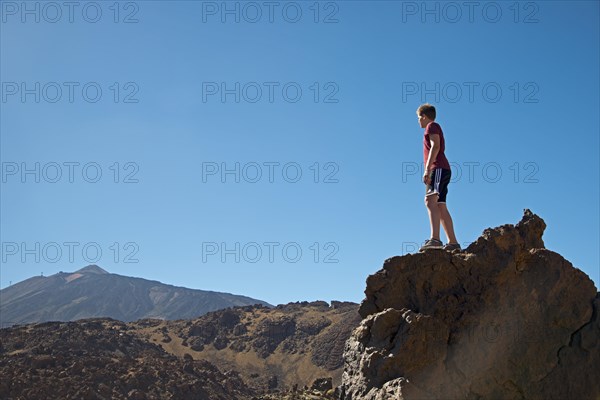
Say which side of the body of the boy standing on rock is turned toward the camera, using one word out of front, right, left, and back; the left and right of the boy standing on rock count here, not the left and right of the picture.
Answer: left
